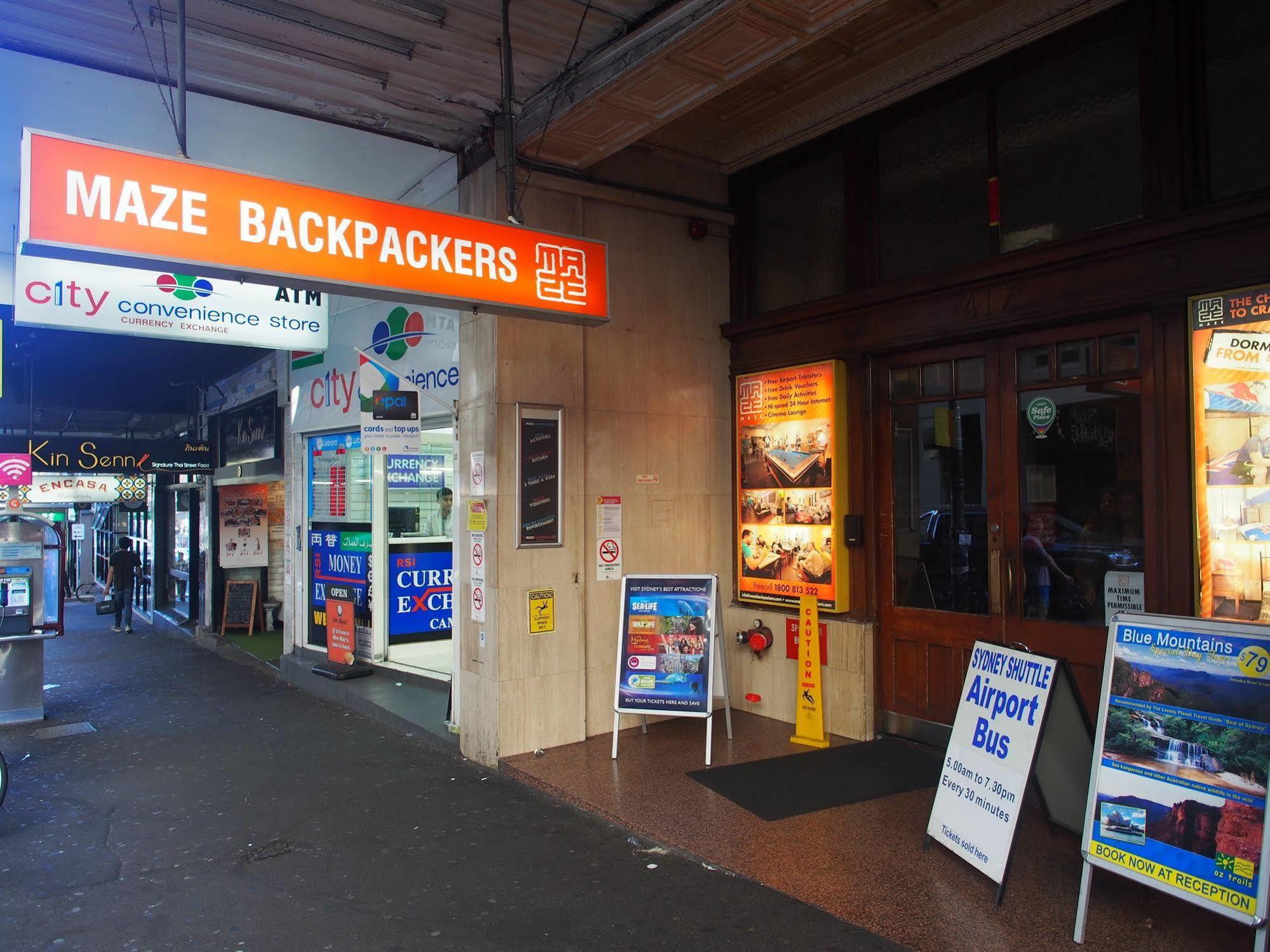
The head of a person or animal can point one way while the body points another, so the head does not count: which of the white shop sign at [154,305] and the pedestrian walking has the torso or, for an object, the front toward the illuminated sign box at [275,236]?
the white shop sign

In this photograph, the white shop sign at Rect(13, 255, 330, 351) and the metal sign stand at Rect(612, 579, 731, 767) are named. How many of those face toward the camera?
2

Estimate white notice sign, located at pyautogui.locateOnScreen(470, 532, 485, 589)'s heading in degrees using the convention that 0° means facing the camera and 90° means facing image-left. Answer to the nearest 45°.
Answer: approximately 45°

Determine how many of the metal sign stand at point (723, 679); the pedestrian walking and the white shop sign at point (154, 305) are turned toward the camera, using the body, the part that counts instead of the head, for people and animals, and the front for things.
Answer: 2

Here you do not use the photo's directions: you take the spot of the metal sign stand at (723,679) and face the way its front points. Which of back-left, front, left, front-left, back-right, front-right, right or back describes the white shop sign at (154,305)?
right

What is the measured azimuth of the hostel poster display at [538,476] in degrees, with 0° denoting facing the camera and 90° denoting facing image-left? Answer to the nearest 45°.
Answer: approximately 315°

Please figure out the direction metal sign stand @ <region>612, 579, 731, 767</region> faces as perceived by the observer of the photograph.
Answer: facing the viewer

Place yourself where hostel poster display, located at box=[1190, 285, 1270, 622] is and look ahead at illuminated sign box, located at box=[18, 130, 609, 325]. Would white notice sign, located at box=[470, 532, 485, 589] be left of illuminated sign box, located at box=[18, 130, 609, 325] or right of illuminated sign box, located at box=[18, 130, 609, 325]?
right
